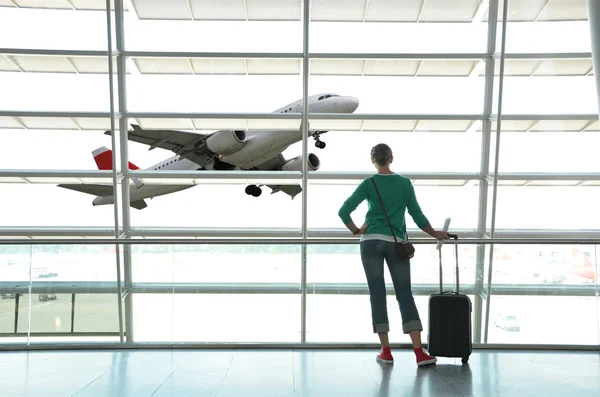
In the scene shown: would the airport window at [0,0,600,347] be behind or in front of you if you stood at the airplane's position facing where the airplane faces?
in front

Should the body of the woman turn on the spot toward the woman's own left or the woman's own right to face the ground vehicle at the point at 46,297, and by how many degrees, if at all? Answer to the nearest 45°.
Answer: approximately 90° to the woman's own left

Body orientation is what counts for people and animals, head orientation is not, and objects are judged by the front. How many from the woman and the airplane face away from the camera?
1

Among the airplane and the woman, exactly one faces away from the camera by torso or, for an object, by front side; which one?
the woman

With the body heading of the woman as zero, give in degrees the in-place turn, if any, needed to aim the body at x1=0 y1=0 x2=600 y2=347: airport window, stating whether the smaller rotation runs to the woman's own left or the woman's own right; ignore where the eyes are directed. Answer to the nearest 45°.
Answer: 0° — they already face it

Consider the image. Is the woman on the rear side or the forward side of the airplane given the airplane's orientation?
on the forward side

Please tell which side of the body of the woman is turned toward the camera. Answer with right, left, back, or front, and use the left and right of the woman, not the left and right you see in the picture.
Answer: back

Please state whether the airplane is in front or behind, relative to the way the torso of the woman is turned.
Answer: in front

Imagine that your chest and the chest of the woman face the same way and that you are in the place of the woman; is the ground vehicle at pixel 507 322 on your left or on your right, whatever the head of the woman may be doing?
on your right
